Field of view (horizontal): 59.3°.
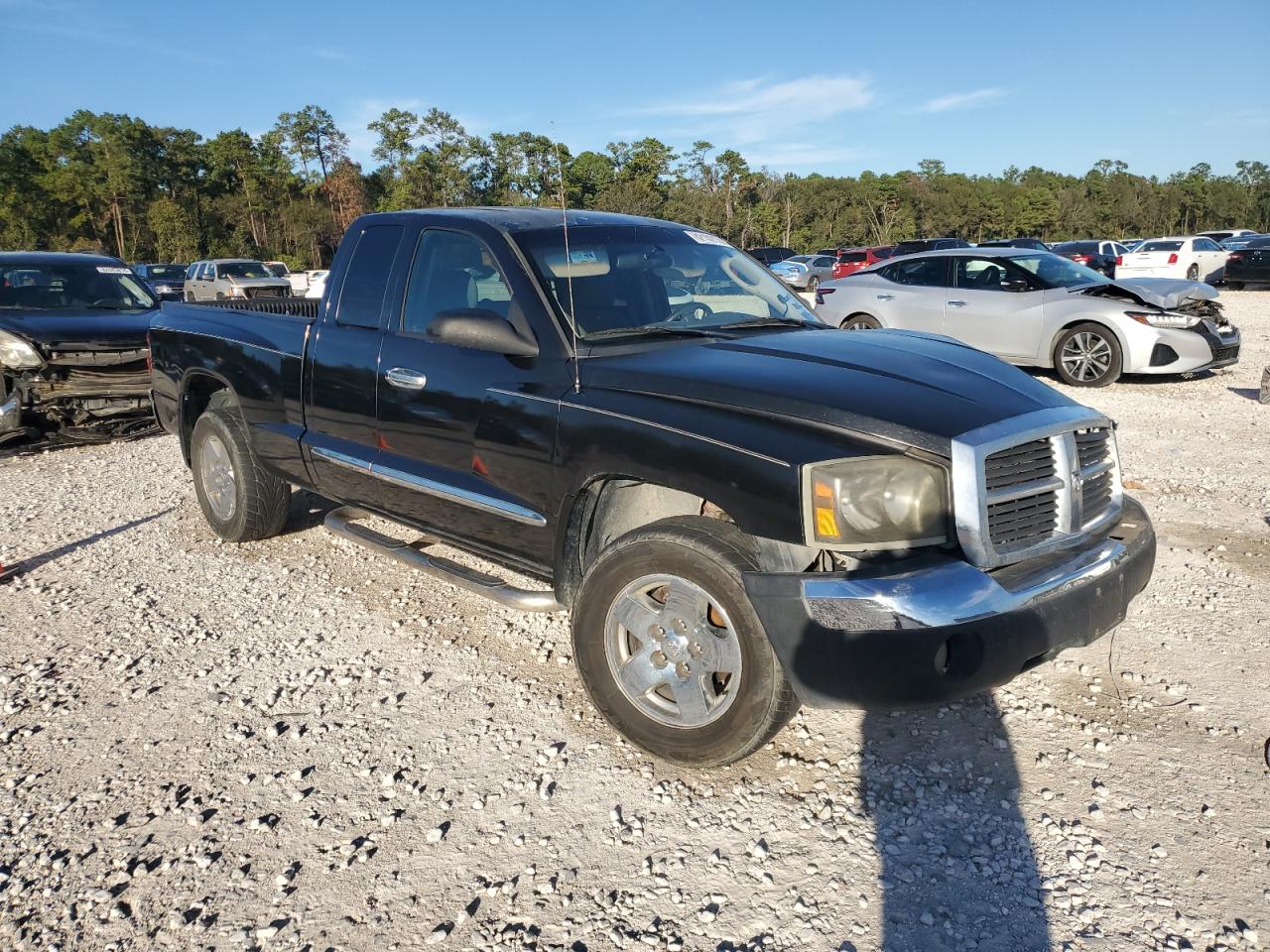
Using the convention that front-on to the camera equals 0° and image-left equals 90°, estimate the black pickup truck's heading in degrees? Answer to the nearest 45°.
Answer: approximately 315°

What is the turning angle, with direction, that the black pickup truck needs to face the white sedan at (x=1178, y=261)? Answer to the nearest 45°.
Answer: approximately 90° to its left

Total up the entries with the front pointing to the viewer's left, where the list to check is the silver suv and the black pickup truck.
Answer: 0

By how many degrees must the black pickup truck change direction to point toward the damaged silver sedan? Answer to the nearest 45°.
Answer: approximately 90° to its left

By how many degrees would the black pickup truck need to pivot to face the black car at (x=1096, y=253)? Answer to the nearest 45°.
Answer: approximately 90° to its left

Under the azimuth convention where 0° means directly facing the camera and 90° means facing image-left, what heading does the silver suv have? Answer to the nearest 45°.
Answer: approximately 315°

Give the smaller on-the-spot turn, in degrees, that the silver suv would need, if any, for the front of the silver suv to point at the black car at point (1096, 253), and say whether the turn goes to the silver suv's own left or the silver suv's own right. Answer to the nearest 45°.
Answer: approximately 45° to the silver suv's own left

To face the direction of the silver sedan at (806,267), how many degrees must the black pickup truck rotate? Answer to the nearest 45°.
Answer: approximately 135° to its left

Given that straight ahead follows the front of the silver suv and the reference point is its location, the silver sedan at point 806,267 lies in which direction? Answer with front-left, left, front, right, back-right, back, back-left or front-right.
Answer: front-left
